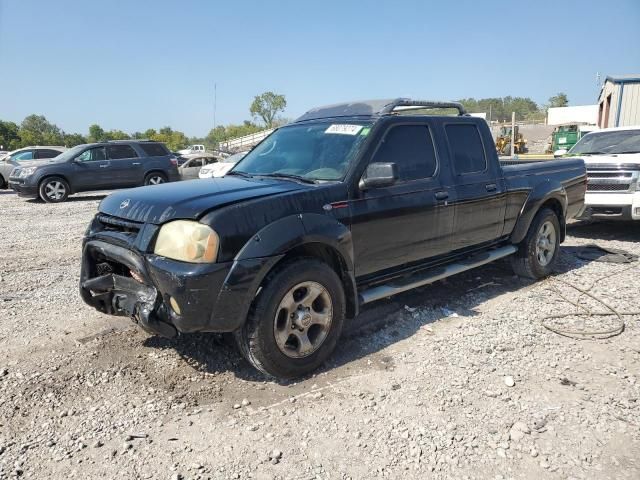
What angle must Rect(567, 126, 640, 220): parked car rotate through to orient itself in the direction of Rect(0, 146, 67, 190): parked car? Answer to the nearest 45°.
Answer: approximately 90° to its right

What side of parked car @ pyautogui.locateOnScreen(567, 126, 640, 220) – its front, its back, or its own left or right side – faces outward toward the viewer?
front

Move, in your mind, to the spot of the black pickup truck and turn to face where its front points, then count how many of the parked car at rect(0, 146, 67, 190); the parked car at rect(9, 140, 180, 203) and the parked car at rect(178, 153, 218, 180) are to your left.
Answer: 0

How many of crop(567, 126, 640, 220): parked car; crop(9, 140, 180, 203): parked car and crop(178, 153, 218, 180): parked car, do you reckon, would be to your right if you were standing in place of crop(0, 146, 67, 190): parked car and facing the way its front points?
0

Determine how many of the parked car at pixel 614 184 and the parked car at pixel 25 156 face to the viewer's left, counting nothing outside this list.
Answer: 1

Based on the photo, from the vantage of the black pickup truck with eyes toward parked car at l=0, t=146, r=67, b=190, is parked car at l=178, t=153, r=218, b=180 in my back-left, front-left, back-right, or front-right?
front-right

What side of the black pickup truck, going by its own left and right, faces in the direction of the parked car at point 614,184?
back

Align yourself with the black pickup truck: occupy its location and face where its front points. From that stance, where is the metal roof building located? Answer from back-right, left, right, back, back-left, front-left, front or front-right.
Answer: back

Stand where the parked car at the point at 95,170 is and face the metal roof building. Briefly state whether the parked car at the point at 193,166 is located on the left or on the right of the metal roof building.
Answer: left

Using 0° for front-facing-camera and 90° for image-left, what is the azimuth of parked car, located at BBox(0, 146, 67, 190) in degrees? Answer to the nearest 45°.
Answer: approximately 90°

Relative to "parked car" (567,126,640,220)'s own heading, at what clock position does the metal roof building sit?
The metal roof building is roughly at 6 o'clock from the parked car.

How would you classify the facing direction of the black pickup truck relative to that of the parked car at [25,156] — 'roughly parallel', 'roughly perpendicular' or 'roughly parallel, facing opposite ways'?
roughly parallel

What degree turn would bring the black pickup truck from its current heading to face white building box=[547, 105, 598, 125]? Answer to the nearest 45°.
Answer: approximately 180°

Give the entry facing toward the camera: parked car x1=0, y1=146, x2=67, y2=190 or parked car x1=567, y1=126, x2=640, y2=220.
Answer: parked car x1=567, y1=126, x2=640, y2=220
